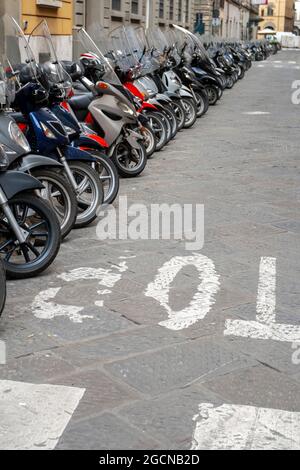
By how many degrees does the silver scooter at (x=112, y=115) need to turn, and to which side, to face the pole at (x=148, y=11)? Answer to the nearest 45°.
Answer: approximately 135° to its left

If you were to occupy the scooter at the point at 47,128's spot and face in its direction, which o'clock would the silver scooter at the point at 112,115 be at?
The silver scooter is roughly at 8 o'clock from the scooter.

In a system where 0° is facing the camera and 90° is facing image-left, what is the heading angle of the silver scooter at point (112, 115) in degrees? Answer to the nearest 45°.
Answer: approximately 315°
